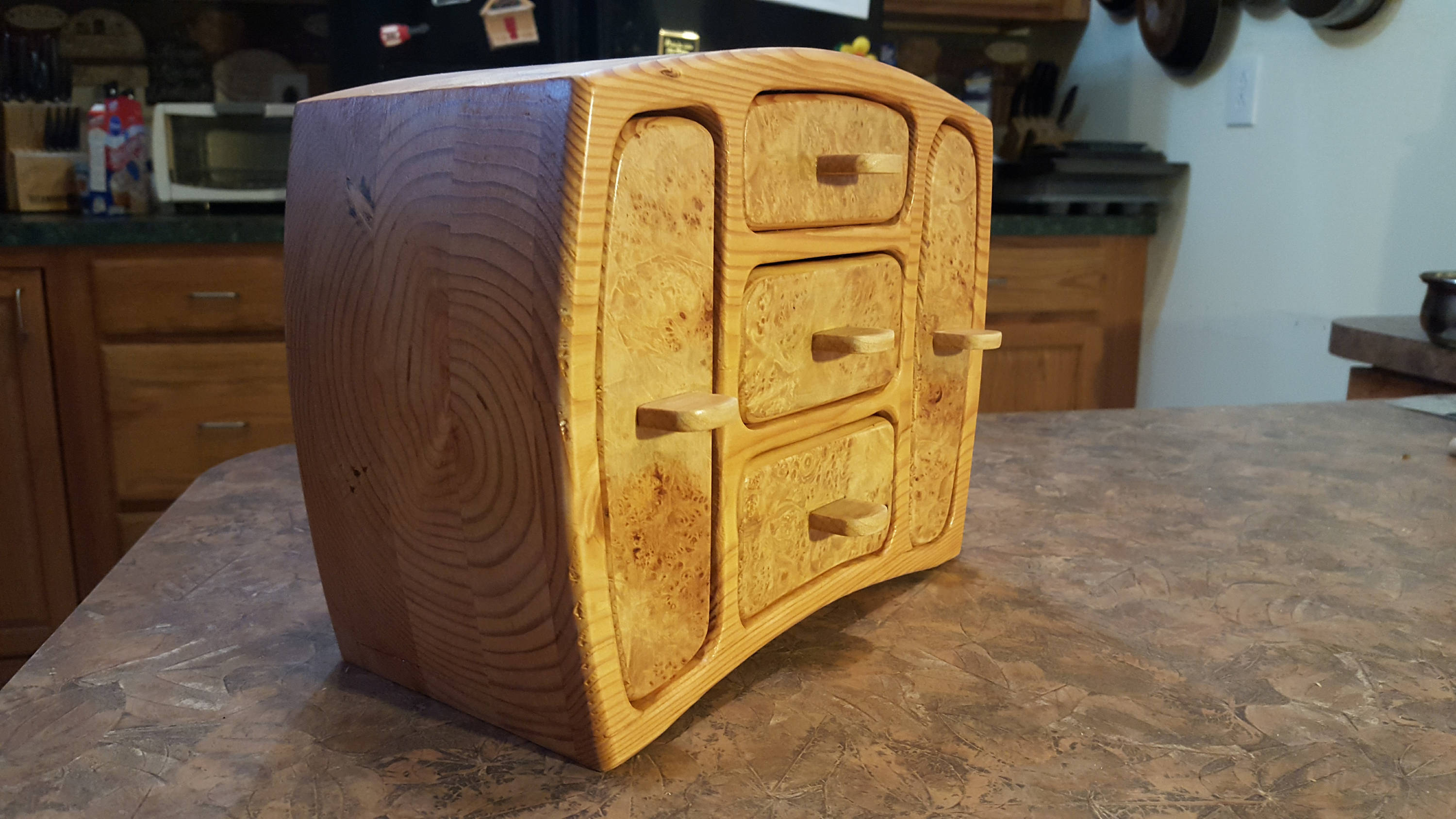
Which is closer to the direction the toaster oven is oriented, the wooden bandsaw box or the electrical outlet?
the wooden bandsaw box

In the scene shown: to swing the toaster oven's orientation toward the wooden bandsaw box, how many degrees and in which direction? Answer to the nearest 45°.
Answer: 0° — it already faces it

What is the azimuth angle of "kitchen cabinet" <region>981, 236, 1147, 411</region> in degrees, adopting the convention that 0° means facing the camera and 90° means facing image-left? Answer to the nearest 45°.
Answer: approximately 0°

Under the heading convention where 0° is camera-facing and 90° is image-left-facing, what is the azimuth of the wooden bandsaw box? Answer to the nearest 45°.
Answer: approximately 315°

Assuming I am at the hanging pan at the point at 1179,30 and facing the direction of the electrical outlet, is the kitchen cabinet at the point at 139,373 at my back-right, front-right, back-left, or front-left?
back-right

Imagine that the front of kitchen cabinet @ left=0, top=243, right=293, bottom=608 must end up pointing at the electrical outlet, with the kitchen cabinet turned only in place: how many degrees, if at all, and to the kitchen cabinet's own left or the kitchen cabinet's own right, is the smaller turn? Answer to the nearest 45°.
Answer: approximately 45° to the kitchen cabinet's own left

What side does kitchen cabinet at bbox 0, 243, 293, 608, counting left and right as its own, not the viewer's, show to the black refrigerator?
left
